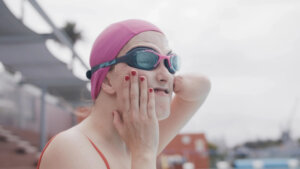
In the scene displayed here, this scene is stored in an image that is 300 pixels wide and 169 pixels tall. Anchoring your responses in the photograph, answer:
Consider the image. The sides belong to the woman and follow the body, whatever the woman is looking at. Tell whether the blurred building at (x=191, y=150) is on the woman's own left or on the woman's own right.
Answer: on the woman's own left

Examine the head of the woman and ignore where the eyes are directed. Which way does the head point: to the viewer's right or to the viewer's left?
to the viewer's right

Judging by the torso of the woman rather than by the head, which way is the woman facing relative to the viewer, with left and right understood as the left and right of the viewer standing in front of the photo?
facing the viewer and to the right of the viewer
